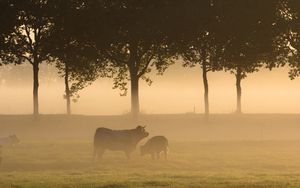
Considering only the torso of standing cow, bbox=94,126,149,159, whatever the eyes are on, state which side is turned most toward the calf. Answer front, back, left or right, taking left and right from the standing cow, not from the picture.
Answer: front

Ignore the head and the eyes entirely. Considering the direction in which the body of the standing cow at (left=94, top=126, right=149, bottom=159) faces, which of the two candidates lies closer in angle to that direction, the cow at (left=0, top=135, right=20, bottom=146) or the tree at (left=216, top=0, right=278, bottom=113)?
the tree

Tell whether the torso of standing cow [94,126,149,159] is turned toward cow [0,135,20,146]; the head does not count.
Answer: no

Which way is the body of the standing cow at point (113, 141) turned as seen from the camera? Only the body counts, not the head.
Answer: to the viewer's right

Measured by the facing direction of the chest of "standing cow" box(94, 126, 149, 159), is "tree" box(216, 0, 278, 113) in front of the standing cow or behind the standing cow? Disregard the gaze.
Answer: in front
